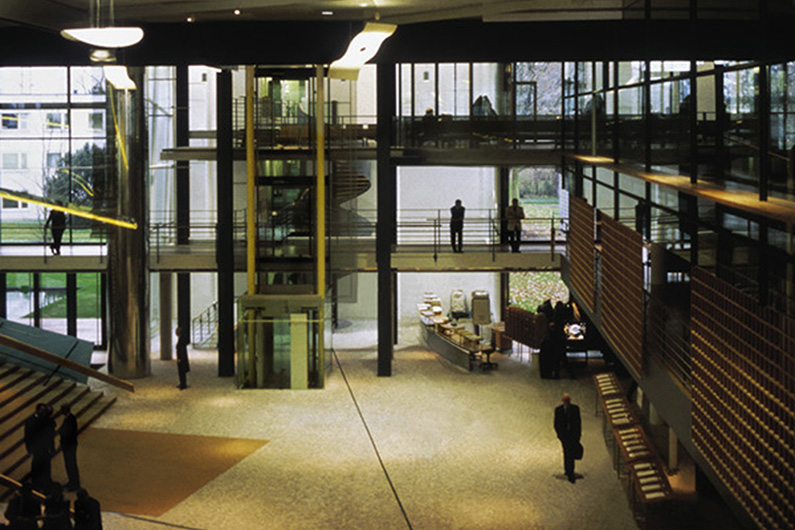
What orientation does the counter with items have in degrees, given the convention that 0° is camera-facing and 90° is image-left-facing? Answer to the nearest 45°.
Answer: approximately 45°

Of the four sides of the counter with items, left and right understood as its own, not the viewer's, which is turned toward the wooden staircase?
front

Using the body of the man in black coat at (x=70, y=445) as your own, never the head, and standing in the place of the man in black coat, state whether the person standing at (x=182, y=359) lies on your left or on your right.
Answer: on your right

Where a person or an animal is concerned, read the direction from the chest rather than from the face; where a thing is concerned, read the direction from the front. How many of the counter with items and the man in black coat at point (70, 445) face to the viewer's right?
0

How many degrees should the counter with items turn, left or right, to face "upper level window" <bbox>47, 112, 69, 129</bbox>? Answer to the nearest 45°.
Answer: approximately 45° to its right
